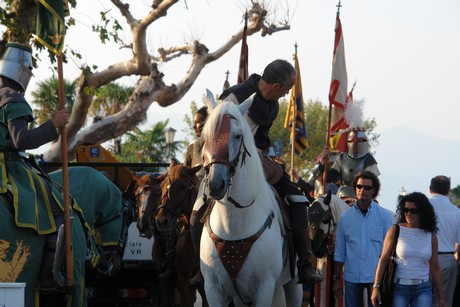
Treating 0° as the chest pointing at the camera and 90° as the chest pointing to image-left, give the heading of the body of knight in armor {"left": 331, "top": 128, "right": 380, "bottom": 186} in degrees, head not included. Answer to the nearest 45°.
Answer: approximately 0°

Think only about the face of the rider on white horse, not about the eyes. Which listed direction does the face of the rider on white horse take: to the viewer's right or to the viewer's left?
to the viewer's right

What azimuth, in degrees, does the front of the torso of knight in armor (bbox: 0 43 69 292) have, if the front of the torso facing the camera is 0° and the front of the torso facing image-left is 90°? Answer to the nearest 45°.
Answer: approximately 270°

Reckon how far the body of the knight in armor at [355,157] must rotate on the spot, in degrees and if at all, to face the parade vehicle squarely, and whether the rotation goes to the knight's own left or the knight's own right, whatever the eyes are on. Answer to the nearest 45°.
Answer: approximately 45° to the knight's own right

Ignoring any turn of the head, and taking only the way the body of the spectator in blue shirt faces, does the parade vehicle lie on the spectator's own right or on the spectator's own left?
on the spectator's own right

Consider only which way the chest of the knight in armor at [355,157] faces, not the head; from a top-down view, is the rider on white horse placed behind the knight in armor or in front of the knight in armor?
in front

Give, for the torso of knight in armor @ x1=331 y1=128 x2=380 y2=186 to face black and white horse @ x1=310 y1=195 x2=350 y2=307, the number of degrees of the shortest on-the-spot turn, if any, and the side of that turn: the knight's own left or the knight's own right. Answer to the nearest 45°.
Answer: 0° — they already face it

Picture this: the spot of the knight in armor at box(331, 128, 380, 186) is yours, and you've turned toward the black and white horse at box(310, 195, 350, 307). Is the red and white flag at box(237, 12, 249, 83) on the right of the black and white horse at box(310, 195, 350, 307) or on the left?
right
